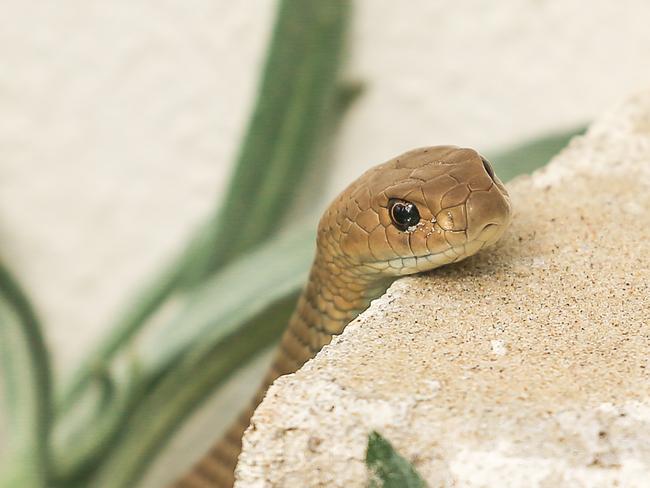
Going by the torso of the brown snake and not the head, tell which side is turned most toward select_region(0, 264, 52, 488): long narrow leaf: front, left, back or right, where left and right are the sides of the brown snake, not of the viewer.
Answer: back

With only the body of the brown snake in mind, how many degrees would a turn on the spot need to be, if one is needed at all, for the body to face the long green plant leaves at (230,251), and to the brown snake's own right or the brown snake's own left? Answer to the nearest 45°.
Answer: approximately 135° to the brown snake's own left

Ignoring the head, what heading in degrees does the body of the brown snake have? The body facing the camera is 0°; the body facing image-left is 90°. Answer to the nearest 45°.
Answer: approximately 315°
